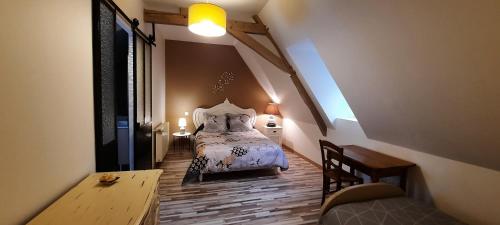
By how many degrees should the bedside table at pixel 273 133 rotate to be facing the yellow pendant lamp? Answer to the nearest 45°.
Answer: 0° — it already faces it

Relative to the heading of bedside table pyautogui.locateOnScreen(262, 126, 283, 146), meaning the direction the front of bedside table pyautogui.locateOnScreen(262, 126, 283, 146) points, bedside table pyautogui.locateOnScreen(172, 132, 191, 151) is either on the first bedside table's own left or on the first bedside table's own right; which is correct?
on the first bedside table's own right

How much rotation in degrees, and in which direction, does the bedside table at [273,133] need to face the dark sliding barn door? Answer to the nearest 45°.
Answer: approximately 45° to its right

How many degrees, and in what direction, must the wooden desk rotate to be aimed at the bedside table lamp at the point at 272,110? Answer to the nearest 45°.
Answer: approximately 90° to its right

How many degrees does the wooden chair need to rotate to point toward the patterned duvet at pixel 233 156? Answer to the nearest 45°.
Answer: approximately 135° to its left

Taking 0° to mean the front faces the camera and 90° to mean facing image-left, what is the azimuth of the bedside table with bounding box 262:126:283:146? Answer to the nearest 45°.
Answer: approximately 0°

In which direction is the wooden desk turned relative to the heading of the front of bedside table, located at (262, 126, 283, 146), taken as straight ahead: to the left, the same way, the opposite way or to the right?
to the right

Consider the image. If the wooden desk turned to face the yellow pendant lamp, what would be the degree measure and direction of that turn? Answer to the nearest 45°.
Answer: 0° — it already faces it

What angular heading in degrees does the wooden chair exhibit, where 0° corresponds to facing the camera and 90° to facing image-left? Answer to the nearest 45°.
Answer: approximately 225°

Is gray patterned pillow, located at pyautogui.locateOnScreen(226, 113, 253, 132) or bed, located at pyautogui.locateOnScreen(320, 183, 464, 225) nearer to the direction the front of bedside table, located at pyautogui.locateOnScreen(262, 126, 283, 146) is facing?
the bed

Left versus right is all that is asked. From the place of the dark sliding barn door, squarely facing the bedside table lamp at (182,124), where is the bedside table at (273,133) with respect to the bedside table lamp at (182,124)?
right

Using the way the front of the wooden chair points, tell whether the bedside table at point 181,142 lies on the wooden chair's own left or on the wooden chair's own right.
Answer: on the wooden chair's own left

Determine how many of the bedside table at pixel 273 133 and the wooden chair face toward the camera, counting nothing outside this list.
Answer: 1

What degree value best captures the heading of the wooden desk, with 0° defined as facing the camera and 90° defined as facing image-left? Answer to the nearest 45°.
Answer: approximately 45°

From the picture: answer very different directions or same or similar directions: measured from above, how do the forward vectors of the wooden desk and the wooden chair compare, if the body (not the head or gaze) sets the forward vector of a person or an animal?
very different directions
